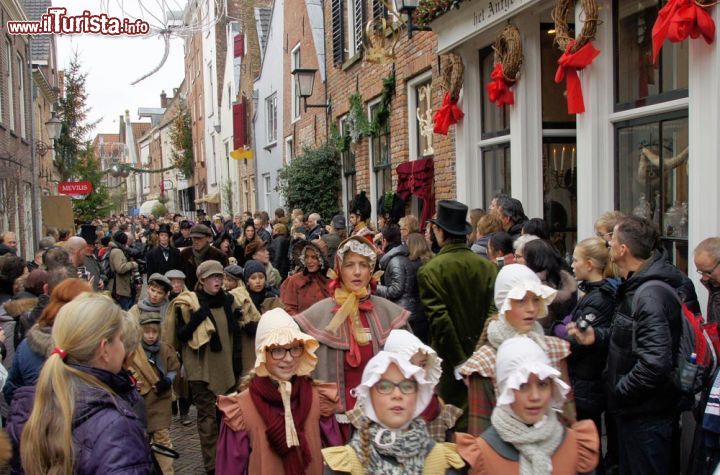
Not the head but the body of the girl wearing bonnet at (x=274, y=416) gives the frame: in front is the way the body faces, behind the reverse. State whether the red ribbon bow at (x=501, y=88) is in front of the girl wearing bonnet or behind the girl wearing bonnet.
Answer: behind

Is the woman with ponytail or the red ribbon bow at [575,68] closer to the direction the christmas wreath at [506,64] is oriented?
the woman with ponytail

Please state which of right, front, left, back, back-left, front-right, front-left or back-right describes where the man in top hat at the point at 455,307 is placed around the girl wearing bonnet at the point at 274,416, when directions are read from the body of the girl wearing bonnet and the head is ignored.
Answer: back-left

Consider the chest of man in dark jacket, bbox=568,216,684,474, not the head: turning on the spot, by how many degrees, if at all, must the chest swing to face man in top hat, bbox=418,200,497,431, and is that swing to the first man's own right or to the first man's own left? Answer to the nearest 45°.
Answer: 0° — they already face them

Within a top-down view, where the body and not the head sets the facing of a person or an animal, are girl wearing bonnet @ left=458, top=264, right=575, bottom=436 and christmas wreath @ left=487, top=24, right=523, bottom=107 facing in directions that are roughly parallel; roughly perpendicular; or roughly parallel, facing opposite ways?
roughly perpendicular

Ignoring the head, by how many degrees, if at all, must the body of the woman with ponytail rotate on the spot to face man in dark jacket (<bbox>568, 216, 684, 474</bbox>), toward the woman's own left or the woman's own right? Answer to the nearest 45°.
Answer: approximately 45° to the woman's own right
